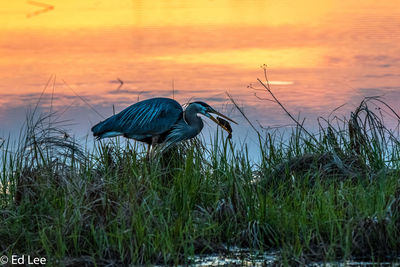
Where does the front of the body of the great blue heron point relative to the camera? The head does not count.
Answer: to the viewer's right
